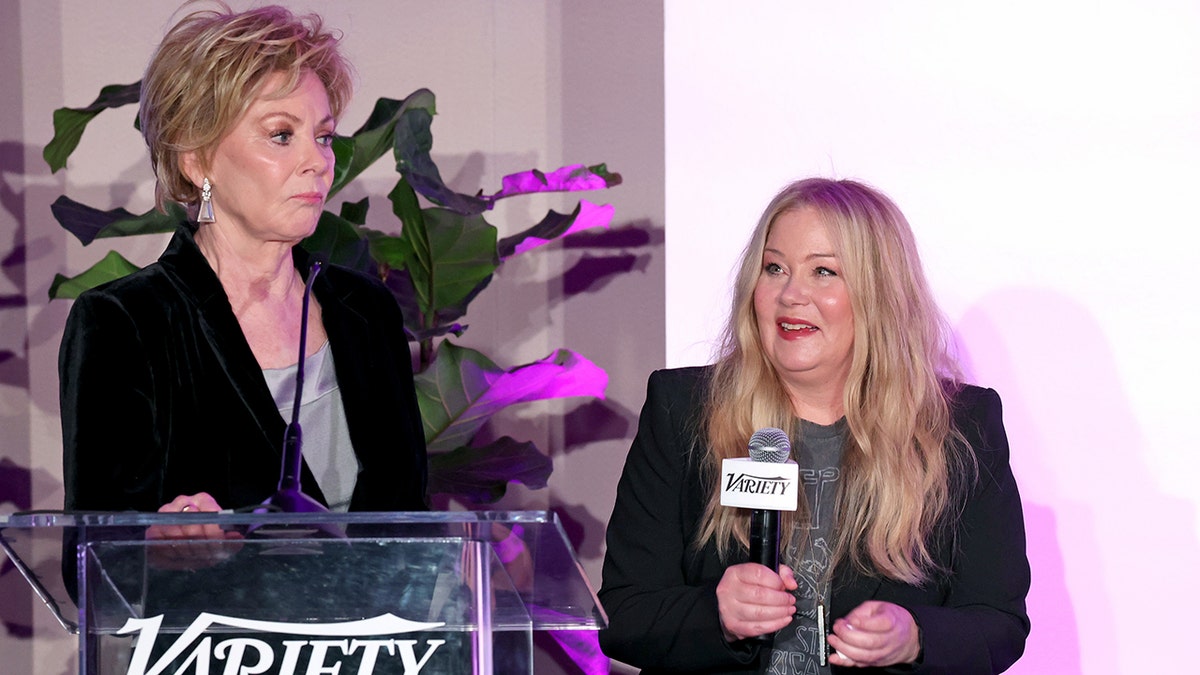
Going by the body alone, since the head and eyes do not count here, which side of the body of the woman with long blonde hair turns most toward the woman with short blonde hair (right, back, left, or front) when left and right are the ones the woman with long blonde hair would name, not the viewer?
right

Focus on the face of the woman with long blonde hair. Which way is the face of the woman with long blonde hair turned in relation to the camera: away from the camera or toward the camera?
toward the camera

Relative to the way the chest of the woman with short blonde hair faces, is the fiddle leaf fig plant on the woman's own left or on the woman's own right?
on the woman's own left

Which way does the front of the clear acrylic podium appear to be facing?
toward the camera

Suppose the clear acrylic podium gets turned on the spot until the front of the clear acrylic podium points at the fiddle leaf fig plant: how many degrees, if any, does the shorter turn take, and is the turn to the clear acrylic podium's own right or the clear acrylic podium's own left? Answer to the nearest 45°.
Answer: approximately 180°

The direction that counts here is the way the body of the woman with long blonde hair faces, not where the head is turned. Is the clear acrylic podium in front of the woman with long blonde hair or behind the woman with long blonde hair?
in front

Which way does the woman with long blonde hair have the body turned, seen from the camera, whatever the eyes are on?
toward the camera

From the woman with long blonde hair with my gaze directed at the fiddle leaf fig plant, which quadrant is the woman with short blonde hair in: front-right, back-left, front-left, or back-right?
front-left

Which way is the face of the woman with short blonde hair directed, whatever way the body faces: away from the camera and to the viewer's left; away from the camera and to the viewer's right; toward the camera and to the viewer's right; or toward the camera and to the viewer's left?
toward the camera and to the viewer's right

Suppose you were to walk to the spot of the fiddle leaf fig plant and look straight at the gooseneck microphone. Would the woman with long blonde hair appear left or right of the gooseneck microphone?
left

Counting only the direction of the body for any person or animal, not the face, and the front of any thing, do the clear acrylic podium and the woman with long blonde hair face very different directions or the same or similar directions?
same or similar directions

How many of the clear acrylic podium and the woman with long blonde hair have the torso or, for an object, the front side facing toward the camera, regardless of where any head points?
2

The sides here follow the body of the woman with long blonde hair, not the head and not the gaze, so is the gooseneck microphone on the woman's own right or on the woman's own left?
on the woman's own right

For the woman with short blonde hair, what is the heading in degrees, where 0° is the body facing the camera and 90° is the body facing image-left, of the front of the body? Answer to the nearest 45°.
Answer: approximately 315°

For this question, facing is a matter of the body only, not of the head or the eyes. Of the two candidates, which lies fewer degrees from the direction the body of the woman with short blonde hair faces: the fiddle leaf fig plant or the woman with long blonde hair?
the woman with long blonde hair

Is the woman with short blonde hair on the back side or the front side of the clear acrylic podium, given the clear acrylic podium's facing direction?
on the back side
